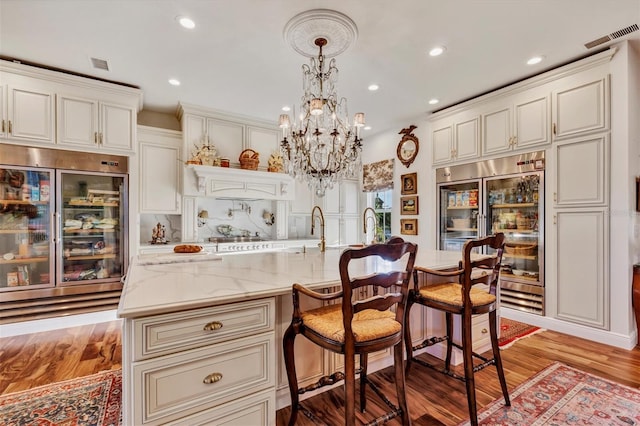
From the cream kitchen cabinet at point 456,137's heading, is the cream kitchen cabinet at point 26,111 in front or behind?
in front

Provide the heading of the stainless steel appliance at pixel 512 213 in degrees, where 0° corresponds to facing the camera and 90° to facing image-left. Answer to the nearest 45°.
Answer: approximately 45°

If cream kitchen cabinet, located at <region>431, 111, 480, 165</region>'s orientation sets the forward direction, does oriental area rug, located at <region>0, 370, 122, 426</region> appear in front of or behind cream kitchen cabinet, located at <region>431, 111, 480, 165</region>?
in front

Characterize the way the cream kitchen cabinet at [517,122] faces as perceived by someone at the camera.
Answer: facing the viewer and to the left of the viewer

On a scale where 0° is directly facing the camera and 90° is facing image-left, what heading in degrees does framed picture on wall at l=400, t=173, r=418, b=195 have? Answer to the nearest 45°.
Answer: approximately 45°

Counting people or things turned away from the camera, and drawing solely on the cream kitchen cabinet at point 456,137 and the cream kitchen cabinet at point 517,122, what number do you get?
0

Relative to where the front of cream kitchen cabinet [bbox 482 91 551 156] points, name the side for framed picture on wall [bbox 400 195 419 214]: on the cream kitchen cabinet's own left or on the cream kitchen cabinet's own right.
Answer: on the cream kitchen cabinet's own right

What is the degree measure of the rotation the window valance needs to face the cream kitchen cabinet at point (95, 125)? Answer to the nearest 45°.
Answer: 0° — it already faces it

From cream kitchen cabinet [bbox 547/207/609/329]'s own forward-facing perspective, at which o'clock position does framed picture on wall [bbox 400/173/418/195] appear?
The framed picture on wall is roughly at 2 o'clock from the cream kitchen cabinet.

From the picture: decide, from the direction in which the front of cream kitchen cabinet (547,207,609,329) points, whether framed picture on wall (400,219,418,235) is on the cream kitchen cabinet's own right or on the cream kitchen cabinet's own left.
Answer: on the cream kitchen cabinet's own right

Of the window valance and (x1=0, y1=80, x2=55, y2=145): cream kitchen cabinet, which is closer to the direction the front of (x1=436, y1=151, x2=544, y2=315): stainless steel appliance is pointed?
the cream kitchen cabinet
